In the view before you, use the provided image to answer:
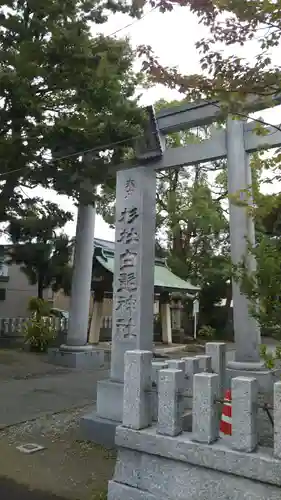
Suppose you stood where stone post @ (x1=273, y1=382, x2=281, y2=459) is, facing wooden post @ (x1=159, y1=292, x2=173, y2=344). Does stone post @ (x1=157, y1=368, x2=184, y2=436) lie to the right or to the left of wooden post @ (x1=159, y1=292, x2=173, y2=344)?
left

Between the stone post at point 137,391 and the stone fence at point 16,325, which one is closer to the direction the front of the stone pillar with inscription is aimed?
the stone post

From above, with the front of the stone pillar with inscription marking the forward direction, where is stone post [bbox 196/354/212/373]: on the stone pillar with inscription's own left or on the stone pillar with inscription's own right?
on the stone pillar with inscription's own left

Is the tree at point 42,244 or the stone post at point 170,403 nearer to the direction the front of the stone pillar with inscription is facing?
the stone post

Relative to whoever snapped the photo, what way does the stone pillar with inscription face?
facing the viewer and to the left of the viewer

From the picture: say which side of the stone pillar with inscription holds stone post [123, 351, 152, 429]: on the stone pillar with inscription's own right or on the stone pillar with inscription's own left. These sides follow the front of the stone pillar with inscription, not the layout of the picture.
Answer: on the stone pillar with inscription's own left

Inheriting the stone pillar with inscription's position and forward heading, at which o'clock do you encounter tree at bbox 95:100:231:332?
The tree is roughly at 5 o'clock from the stone pillar with inscription.

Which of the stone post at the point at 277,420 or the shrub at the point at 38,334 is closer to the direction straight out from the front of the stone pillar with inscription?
the stone post

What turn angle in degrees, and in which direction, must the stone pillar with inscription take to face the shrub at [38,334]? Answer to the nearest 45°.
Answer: approximately 135° to its right

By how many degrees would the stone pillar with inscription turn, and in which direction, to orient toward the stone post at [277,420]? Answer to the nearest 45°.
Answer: approximately 45° to its left
